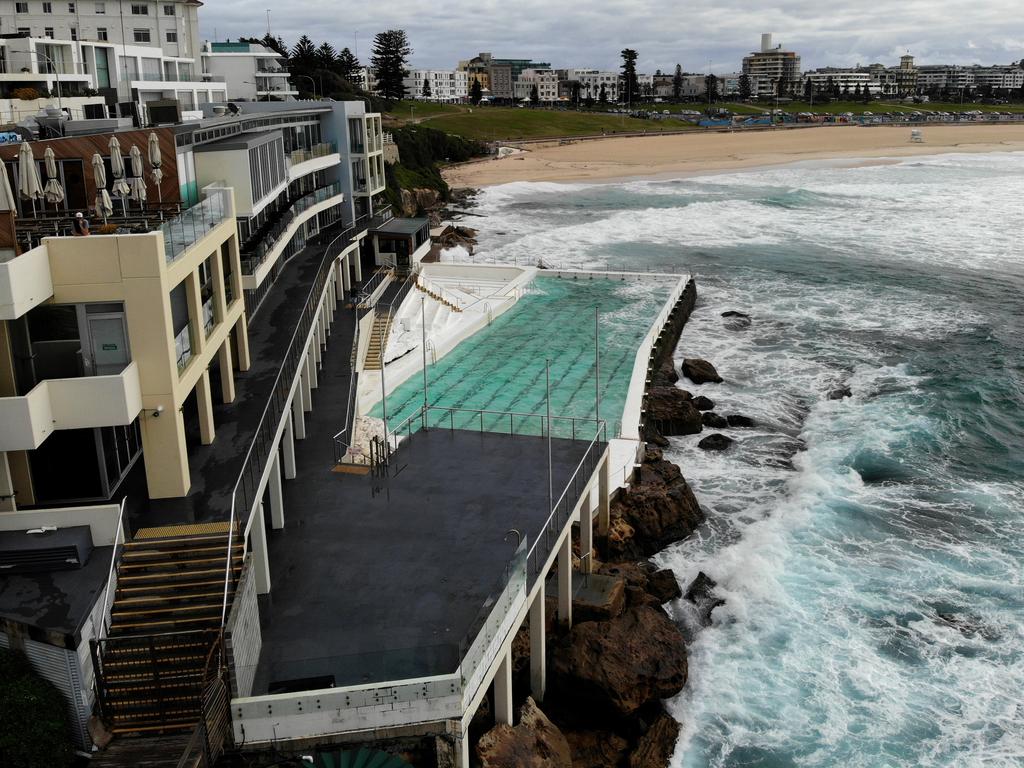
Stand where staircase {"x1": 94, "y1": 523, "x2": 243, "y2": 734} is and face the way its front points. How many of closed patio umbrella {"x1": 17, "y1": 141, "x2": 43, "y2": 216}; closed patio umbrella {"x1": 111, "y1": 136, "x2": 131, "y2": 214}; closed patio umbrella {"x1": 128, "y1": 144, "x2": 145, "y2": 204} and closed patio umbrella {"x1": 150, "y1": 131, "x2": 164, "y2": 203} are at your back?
4

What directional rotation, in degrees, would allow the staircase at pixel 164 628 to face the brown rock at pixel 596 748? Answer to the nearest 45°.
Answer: approximately 90° to its left

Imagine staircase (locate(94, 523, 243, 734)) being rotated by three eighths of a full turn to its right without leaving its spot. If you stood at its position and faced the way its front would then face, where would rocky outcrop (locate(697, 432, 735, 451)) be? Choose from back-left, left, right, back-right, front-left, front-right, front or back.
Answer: right

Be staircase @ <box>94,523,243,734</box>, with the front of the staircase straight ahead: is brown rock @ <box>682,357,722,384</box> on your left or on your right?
on your left

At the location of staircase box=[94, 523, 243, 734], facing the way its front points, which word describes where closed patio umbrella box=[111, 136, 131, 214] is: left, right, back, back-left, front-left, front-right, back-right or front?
back

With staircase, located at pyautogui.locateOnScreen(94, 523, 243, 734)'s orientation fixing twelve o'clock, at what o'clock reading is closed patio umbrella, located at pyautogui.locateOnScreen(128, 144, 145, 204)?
The closed patio umbrella is roughly at 6 o'clock from the staircase.

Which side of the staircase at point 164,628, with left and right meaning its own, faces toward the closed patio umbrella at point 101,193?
back

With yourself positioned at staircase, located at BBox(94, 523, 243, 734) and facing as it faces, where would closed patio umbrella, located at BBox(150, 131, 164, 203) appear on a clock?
The closed patio umbrella is roughly at 6 o'clock from the staircase.

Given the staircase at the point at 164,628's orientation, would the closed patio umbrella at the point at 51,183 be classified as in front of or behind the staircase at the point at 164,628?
behind

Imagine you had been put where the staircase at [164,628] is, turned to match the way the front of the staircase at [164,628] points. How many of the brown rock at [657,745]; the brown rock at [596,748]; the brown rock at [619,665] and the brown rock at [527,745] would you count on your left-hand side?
4

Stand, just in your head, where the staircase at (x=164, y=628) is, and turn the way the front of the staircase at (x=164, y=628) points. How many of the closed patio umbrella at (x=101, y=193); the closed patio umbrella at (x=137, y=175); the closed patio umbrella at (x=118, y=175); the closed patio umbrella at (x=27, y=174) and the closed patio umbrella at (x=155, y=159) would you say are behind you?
5

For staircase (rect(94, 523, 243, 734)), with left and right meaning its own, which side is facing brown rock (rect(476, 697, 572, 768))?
left

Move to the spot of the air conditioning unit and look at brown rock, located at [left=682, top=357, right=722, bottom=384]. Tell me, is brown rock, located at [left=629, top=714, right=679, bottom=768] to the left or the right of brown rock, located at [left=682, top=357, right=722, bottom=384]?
right

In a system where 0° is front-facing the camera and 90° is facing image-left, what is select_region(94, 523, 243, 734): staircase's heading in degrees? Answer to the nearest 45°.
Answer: approximately 0°

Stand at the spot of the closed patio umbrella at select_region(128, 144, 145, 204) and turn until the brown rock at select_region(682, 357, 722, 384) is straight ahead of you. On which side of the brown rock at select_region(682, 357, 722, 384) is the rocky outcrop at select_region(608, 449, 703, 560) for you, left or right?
right
